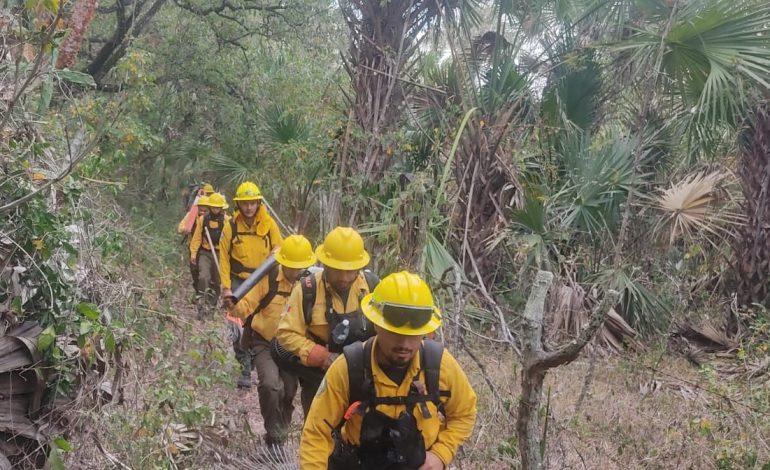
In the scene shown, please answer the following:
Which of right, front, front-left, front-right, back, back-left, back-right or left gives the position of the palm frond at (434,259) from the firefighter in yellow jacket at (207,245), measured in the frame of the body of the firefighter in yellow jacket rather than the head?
front-left

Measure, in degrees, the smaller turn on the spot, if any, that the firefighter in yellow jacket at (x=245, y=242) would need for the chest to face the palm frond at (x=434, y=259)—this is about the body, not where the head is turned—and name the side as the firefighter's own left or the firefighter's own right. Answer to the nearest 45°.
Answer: approximately 90° to the firefighter's own left

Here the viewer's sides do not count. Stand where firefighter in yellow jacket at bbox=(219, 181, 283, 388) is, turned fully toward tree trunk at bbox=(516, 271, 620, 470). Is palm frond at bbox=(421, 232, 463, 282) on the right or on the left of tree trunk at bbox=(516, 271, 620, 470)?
left

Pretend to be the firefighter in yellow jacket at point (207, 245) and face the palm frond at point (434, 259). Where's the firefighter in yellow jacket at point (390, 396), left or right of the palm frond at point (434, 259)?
right

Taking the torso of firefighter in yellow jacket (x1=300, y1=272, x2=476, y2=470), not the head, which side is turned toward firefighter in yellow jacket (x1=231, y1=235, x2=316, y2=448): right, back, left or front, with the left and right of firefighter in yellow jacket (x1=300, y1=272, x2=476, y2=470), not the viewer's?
back

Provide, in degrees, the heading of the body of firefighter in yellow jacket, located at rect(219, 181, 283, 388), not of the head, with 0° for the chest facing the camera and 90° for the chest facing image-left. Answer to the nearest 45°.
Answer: approximately 0°

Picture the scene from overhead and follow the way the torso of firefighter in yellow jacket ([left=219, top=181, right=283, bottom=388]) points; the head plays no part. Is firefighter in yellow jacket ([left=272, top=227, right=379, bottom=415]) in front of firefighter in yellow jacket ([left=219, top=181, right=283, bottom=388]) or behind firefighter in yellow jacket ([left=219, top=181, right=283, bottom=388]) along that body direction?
in front

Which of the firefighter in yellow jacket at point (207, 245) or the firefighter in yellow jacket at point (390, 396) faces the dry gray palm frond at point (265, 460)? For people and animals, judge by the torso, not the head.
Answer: the firefighter in yellow jacket at point (207, 245)

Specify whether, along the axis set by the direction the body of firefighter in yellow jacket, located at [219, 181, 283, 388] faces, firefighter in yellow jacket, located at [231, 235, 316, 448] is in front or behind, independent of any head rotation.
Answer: in front

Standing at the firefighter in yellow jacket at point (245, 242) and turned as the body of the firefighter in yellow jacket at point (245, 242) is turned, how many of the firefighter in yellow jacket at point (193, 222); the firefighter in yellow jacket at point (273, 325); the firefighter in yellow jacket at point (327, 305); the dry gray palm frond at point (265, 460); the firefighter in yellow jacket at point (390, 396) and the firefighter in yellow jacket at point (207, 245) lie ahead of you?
4
